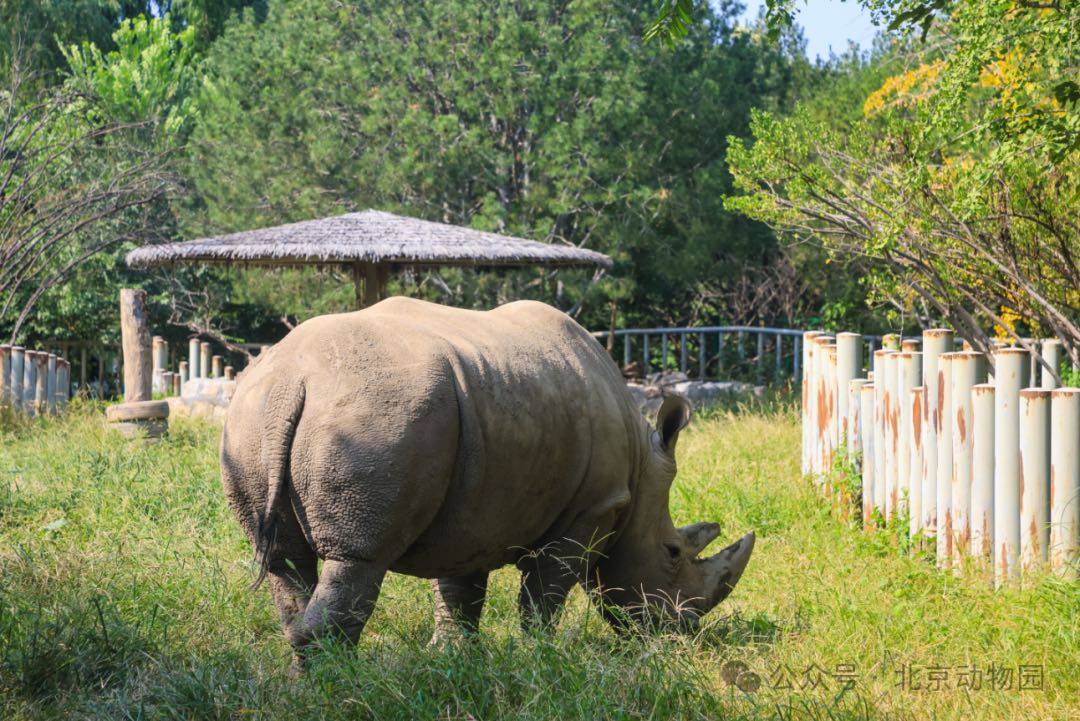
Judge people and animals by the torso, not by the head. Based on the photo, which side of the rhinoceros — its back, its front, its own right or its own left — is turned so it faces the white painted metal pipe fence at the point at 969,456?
front

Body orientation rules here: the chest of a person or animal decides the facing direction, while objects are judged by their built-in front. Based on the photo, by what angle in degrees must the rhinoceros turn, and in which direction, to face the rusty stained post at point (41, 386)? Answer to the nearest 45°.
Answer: approximately 90° to its left

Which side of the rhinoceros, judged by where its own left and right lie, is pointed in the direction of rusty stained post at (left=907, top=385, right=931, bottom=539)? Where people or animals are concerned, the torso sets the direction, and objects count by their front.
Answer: front

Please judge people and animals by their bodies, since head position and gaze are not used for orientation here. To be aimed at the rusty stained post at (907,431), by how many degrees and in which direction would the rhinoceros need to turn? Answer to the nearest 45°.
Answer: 0° — it already faces it

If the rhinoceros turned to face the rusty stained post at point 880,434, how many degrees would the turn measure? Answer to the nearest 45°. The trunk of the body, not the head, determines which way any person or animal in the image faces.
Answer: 0° — it already faces it

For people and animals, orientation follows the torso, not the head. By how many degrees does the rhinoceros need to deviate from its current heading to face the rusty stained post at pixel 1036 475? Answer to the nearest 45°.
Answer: approximately 45° to its right

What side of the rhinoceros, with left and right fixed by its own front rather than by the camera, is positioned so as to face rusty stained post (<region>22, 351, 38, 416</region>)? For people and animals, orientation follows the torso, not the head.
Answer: left

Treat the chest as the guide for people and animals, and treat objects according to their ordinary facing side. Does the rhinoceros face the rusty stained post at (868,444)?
yes

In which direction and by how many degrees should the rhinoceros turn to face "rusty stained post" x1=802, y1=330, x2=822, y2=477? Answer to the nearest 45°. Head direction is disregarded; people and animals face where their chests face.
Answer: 0° — it already faces it

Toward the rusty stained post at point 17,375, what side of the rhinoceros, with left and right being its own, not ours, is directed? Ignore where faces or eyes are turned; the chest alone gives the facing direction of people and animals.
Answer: left

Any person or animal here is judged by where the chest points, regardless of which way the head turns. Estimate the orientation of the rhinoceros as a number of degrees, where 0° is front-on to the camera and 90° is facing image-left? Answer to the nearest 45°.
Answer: approximately 225°

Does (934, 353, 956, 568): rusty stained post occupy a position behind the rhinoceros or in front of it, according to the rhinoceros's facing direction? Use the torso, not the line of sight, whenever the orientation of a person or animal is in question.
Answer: in front
